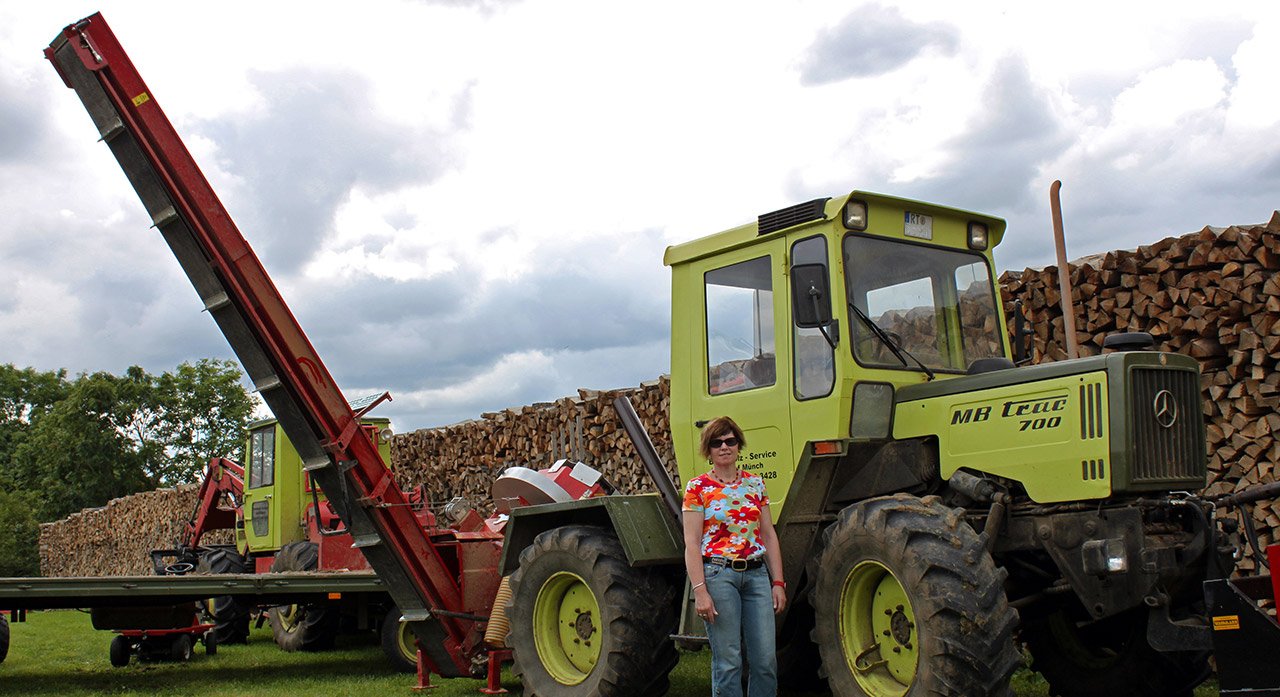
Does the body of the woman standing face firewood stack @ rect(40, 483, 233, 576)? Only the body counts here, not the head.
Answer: no

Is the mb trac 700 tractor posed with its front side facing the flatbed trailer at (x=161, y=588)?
no

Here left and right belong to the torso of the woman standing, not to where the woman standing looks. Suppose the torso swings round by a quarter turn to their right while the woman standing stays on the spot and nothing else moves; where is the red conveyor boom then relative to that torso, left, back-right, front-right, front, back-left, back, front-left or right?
front-right

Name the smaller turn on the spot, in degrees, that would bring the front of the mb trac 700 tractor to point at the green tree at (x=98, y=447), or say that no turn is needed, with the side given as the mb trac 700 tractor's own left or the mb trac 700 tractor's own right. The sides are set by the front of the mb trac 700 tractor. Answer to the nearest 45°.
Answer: approximately 180°

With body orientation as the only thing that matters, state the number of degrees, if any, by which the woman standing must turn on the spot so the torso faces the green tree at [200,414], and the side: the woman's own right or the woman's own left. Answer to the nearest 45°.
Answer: approximately 135° to the woman's own right

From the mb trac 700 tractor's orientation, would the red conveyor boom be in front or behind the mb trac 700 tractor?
behind

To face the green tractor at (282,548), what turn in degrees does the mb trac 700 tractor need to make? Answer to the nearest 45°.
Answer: approximately 180°

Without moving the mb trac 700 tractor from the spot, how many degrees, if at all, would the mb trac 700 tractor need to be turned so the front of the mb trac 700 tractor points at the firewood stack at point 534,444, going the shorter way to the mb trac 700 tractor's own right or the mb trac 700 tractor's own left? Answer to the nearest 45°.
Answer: approximately 180°

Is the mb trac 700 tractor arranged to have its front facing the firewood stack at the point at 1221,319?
no

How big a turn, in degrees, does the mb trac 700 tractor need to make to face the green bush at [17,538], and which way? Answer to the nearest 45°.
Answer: approximately 180°

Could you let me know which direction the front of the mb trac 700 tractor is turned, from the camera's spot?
facing the viewer and to the right of the viewer

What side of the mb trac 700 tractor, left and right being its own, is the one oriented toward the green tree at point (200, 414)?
back

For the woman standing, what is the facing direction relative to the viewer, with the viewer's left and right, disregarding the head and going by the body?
facing the viewer

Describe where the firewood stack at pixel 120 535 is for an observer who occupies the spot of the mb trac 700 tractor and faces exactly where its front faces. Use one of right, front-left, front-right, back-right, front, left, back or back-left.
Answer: back

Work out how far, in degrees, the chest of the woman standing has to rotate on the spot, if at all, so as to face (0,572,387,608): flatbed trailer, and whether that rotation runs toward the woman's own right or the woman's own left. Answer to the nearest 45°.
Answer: approximately 135° to the woman's own right

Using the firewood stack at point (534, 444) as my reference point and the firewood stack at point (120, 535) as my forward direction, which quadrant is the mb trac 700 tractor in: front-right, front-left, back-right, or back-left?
back-left

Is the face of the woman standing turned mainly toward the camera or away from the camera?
toward the camera

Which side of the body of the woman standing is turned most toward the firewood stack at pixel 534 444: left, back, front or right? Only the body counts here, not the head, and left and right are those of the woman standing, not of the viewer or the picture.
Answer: back

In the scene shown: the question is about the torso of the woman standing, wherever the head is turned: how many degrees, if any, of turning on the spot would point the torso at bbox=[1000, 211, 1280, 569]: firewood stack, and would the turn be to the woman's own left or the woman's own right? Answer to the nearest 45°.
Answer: approximately 135° to the woman's own left
